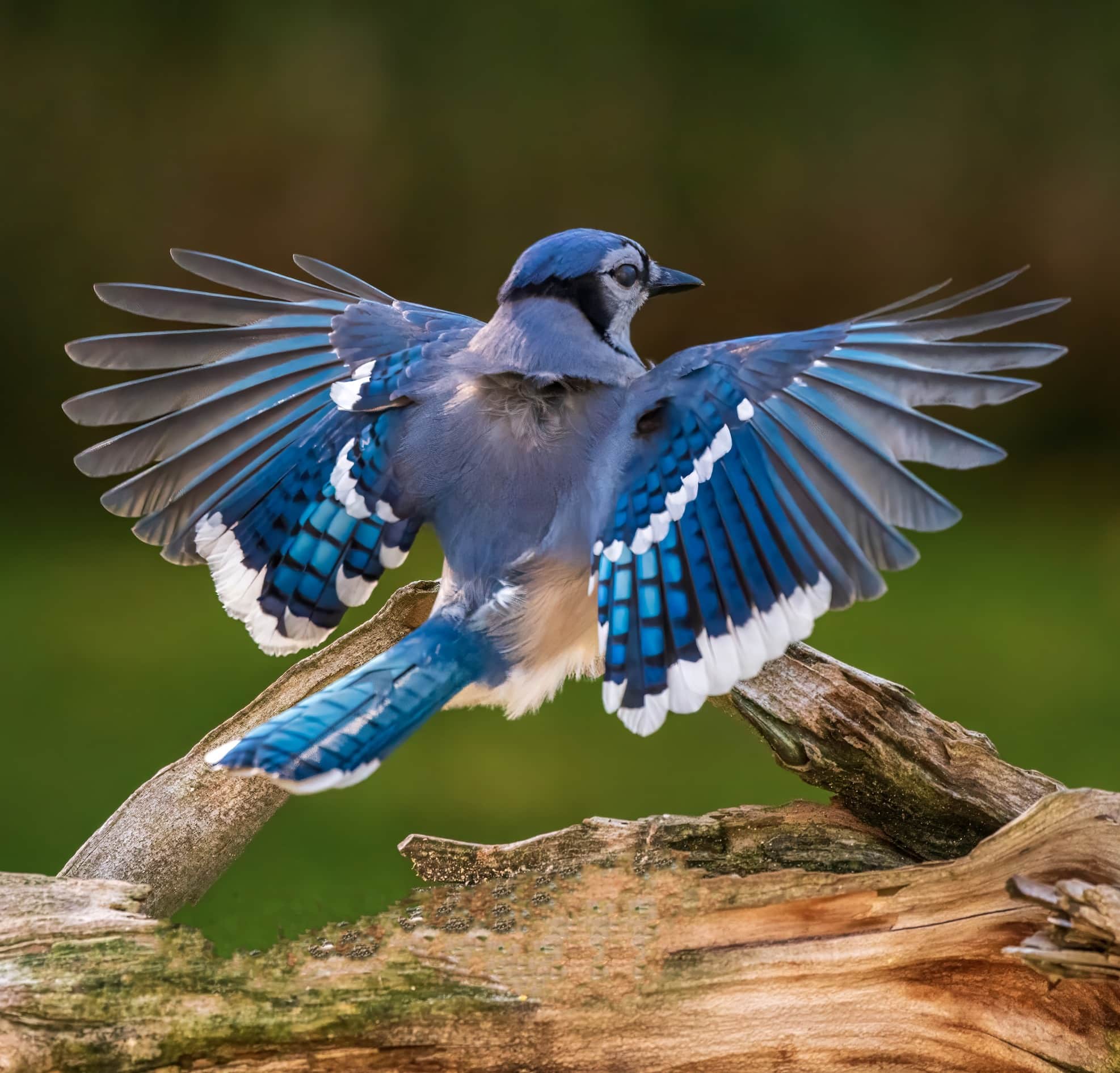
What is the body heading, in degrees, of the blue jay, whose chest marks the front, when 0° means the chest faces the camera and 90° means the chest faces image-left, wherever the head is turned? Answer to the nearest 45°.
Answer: approximately 225°
